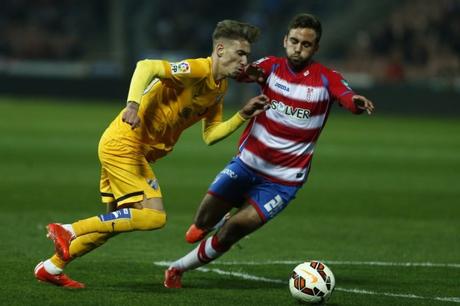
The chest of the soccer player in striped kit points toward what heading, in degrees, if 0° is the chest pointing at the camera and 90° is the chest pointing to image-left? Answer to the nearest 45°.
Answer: approximately 0°
